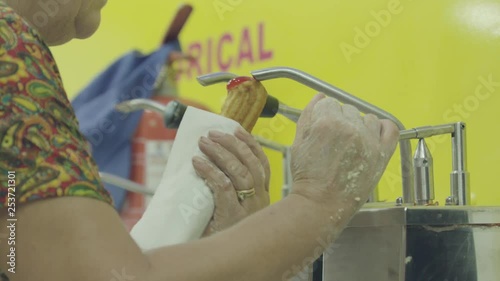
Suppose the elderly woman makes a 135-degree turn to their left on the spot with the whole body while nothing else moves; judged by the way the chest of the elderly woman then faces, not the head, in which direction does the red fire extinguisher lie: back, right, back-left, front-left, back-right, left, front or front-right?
front-right

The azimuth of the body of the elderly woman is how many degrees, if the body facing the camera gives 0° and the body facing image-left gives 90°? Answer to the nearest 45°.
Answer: approximately 270°

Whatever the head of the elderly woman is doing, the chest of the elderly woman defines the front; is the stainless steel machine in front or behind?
in front
